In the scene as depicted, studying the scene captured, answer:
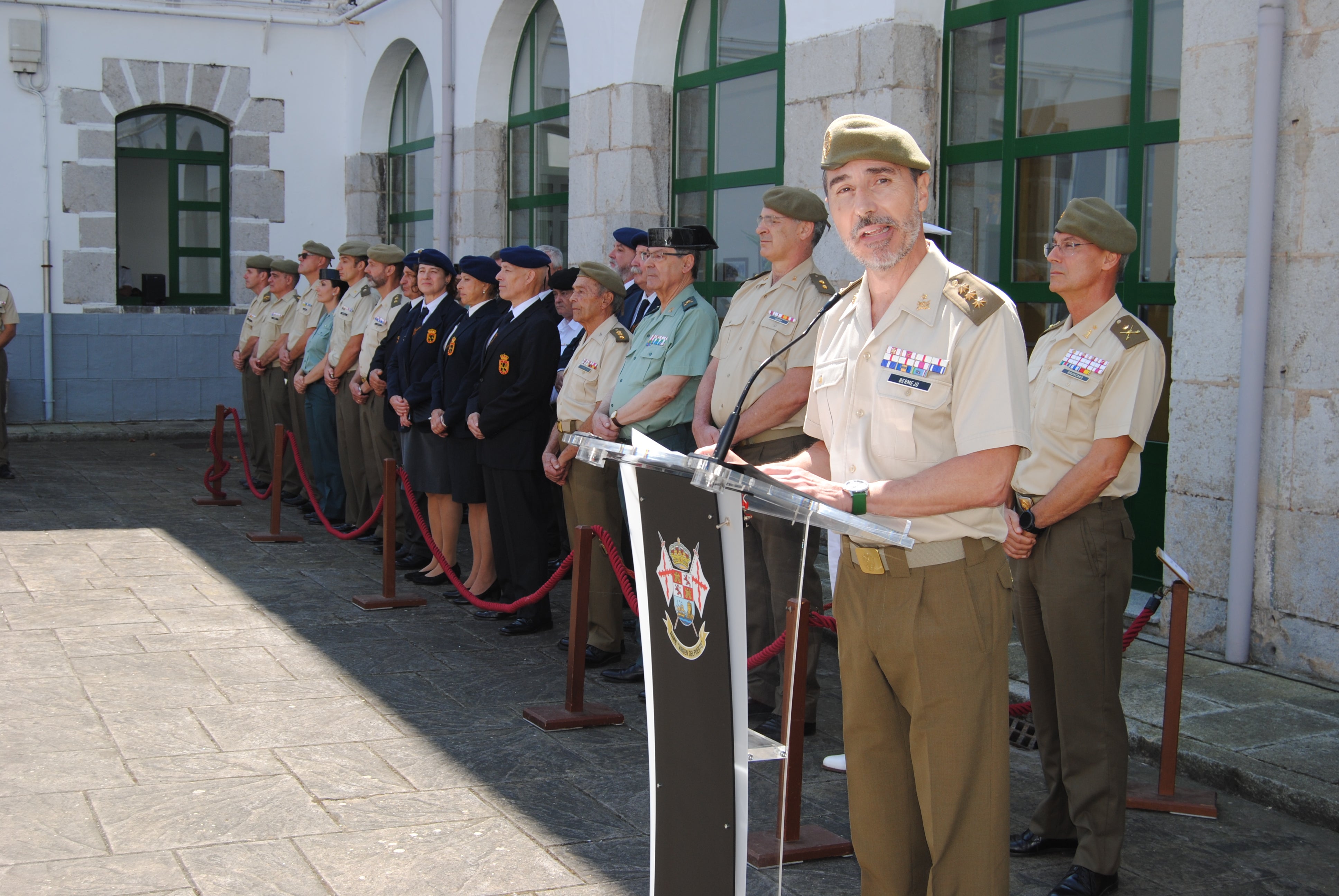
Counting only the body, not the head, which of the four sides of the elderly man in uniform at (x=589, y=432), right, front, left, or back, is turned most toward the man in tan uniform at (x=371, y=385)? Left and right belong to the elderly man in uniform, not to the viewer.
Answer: right

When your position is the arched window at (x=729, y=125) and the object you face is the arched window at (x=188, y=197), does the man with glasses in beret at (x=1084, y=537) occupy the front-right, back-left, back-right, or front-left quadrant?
back-left

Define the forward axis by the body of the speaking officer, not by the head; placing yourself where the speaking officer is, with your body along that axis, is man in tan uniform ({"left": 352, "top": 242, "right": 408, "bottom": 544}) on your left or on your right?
on your right

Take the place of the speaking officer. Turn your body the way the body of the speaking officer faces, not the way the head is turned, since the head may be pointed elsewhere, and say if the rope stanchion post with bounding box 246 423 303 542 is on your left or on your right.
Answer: on your right
